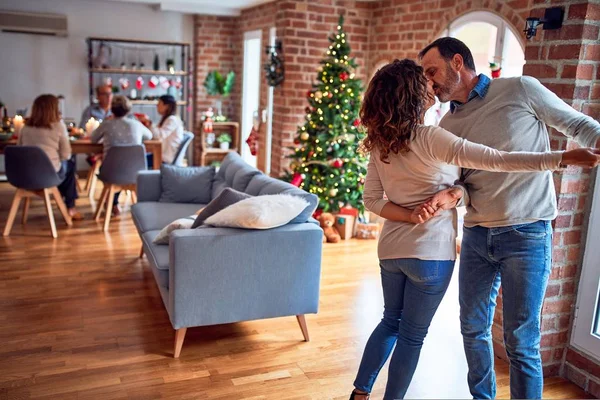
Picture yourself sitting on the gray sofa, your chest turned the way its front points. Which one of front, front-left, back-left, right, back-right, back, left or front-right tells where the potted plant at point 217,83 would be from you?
right

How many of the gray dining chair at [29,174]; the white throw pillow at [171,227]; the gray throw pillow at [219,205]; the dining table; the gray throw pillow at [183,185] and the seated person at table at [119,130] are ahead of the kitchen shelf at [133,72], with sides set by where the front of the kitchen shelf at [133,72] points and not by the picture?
6

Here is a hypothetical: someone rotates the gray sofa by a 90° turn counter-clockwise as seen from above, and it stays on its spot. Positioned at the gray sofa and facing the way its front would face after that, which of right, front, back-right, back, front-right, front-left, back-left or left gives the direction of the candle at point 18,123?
back-right

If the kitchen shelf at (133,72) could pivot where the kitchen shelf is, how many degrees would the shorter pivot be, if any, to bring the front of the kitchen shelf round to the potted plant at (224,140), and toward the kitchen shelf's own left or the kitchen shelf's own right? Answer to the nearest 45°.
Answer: approximately 45° to the kitchen shelf's own left

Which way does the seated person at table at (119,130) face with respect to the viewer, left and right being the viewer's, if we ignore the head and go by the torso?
facing away from the viewer

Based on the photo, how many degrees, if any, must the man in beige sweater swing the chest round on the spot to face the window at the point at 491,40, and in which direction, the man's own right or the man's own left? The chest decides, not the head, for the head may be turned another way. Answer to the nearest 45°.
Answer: approximately 135° to the man's own right

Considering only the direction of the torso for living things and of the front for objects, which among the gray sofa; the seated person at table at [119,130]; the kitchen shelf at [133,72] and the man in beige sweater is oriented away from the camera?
the seated person at table

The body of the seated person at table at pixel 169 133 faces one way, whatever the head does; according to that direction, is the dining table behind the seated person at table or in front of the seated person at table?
in front

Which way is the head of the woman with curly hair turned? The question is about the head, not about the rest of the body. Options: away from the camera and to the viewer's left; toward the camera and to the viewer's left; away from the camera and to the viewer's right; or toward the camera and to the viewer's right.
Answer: away from the camera and to the viewer's right

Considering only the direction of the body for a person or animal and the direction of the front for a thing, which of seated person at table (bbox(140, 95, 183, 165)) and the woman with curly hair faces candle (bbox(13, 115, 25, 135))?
the seated person at table

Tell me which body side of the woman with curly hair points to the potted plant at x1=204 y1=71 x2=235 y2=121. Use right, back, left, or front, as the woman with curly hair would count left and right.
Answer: left

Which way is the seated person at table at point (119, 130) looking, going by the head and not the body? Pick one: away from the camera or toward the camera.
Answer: away from the camera

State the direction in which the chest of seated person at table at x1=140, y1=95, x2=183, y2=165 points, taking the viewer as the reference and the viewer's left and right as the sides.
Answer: facing to the left of the viewer
